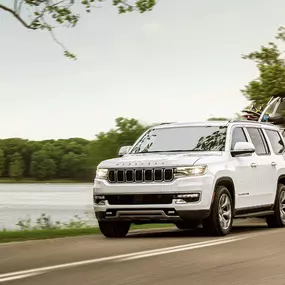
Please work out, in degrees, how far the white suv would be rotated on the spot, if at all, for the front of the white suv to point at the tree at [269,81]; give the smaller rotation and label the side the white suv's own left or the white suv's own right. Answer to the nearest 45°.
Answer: approximately 135° to the white suv's own right

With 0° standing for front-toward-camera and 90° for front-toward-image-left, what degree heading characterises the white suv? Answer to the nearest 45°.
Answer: approximately 45°
